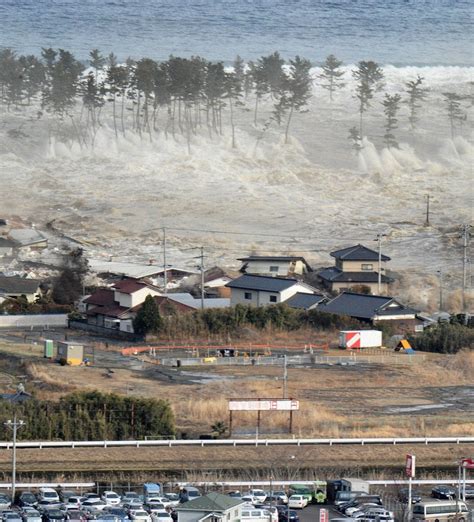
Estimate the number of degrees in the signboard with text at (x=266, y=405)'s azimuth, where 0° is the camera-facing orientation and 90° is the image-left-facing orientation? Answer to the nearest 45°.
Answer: approximately 0°

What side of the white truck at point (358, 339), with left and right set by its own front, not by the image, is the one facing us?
left

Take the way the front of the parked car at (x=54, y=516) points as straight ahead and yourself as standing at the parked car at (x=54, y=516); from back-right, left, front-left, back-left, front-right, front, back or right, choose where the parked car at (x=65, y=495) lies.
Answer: back

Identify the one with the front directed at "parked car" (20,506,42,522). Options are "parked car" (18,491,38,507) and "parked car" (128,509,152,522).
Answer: "parked car" (18,491,38,507)

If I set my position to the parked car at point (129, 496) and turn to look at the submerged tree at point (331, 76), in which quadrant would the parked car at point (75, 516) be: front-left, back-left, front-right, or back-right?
back-left

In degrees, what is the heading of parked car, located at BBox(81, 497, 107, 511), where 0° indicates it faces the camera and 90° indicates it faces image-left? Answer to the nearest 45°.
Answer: approximately 315°

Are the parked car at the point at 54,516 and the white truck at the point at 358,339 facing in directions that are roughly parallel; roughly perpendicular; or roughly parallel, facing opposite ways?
roughly perpendicular

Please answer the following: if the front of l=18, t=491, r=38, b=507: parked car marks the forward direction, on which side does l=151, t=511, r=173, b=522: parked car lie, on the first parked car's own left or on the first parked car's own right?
on the first parked car's own left
